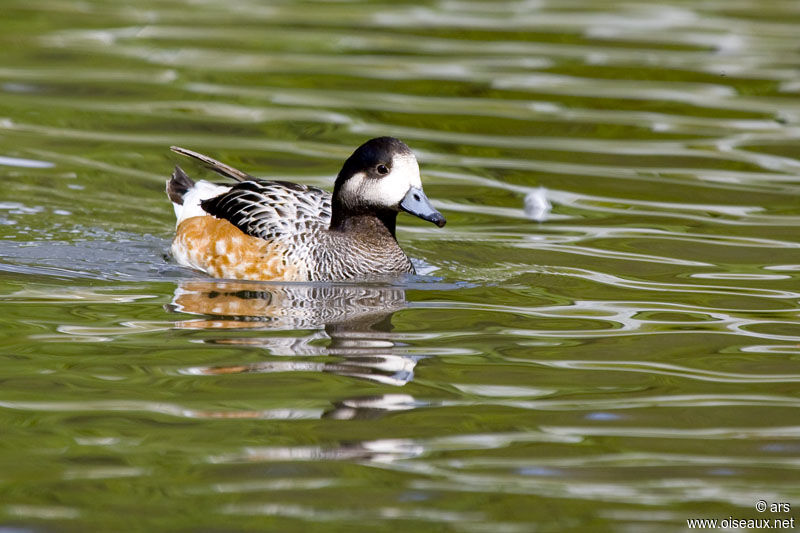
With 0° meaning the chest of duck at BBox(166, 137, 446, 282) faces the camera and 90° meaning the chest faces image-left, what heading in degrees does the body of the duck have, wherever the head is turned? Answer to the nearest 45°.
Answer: approximately 270°
